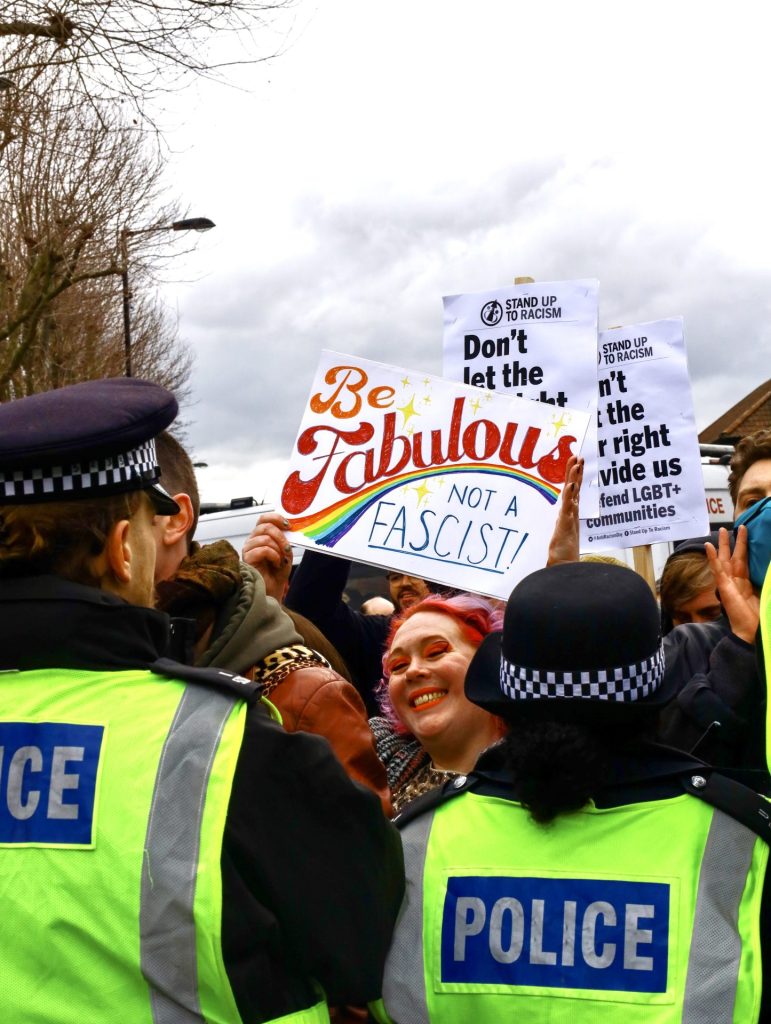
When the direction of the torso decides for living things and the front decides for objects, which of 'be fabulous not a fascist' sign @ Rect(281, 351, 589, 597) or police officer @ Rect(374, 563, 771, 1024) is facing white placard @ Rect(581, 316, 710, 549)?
the police officer

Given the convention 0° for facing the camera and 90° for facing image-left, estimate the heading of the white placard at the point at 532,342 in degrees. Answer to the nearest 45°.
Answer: approximately 0°

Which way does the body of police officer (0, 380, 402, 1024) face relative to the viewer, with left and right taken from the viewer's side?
facing away from the viewer and to the right of the viewer

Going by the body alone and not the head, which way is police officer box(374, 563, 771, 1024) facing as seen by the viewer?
away from the camera

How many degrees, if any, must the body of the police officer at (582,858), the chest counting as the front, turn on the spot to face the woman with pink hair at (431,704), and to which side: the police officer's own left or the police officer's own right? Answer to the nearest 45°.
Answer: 0° — they already face them

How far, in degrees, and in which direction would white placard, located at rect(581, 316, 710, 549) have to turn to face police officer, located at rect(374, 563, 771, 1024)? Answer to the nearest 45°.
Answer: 0° — it already faces them

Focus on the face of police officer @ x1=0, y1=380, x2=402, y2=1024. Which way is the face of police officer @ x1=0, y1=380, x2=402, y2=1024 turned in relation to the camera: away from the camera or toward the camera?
away from the camera

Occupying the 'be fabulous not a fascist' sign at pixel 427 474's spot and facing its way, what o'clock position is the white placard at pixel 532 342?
The white placard is roughly at 7 o'clock from the 'be fabulous not a fascist' sign.

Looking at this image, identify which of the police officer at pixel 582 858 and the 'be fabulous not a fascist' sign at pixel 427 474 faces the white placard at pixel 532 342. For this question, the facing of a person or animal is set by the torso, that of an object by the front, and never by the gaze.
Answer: the police officer

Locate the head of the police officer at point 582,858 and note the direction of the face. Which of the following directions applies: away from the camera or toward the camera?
away from the camera

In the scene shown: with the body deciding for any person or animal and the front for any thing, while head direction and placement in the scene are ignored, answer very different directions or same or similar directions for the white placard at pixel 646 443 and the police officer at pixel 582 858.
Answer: very different directions
